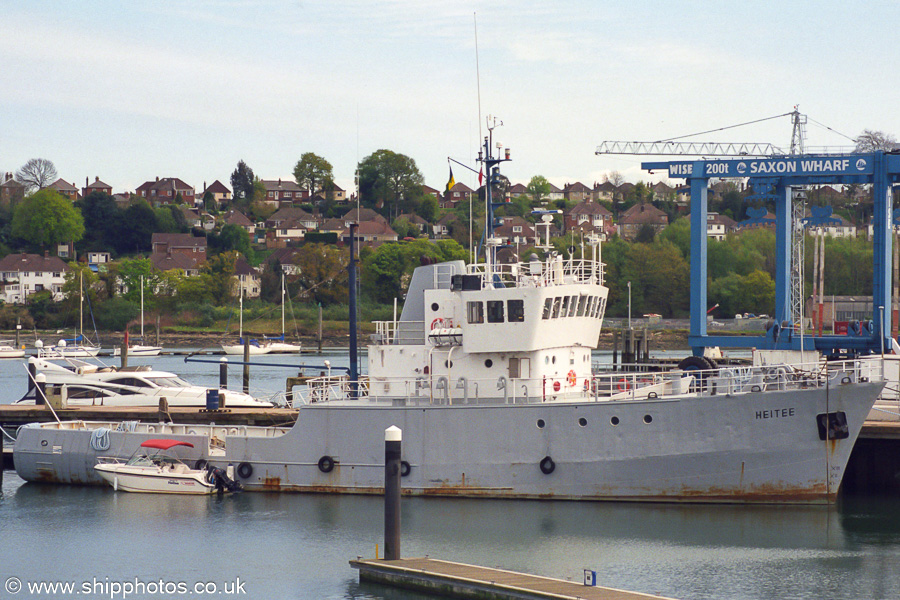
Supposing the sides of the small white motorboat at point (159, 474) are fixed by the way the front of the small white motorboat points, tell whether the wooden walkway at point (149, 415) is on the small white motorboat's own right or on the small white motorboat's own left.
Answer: on the small white motorboat's own right

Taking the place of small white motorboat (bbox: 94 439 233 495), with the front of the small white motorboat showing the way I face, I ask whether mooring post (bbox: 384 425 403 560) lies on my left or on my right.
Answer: on my left

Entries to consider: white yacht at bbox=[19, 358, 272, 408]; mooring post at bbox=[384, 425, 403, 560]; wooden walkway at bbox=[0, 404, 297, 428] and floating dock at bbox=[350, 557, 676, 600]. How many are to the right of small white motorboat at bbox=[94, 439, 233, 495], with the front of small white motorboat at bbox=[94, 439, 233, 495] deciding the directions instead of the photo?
2

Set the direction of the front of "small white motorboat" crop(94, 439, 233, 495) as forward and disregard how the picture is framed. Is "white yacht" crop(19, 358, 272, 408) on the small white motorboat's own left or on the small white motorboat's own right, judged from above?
on the small white motorboat's own right

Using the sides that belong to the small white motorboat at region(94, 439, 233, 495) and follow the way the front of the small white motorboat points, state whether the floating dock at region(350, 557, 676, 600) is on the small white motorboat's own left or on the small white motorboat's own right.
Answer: on the small white motorboat's own left

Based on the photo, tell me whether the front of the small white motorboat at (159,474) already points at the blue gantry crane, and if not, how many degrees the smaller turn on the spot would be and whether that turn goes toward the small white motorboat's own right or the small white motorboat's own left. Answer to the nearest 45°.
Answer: approximately 135° to the small white motorboat's own right

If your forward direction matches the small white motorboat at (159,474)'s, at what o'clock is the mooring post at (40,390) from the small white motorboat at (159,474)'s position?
The mooring post is roughly at 2 o'clock from the small white motorboat.

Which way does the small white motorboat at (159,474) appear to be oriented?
to the viewer's left

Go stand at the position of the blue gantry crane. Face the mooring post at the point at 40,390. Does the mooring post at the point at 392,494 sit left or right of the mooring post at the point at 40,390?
left
